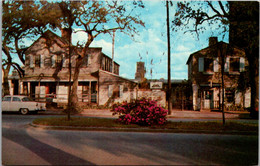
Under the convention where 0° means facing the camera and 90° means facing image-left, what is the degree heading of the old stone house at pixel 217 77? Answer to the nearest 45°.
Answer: approximately 0°

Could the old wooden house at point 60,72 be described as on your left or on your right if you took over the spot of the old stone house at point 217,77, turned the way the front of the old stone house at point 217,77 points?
on your right

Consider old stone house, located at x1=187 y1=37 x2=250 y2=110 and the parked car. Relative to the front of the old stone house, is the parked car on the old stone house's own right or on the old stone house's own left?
on the old stone house's own right

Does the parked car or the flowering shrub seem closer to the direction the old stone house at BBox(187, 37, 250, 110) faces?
the flowering shrub

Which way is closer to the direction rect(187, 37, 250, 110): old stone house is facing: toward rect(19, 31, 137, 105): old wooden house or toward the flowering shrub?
the flowering shrub

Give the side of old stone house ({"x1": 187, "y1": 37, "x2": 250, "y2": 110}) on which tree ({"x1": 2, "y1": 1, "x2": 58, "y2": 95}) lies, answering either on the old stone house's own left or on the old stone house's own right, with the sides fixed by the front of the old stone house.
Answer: on the old stone house's own right
